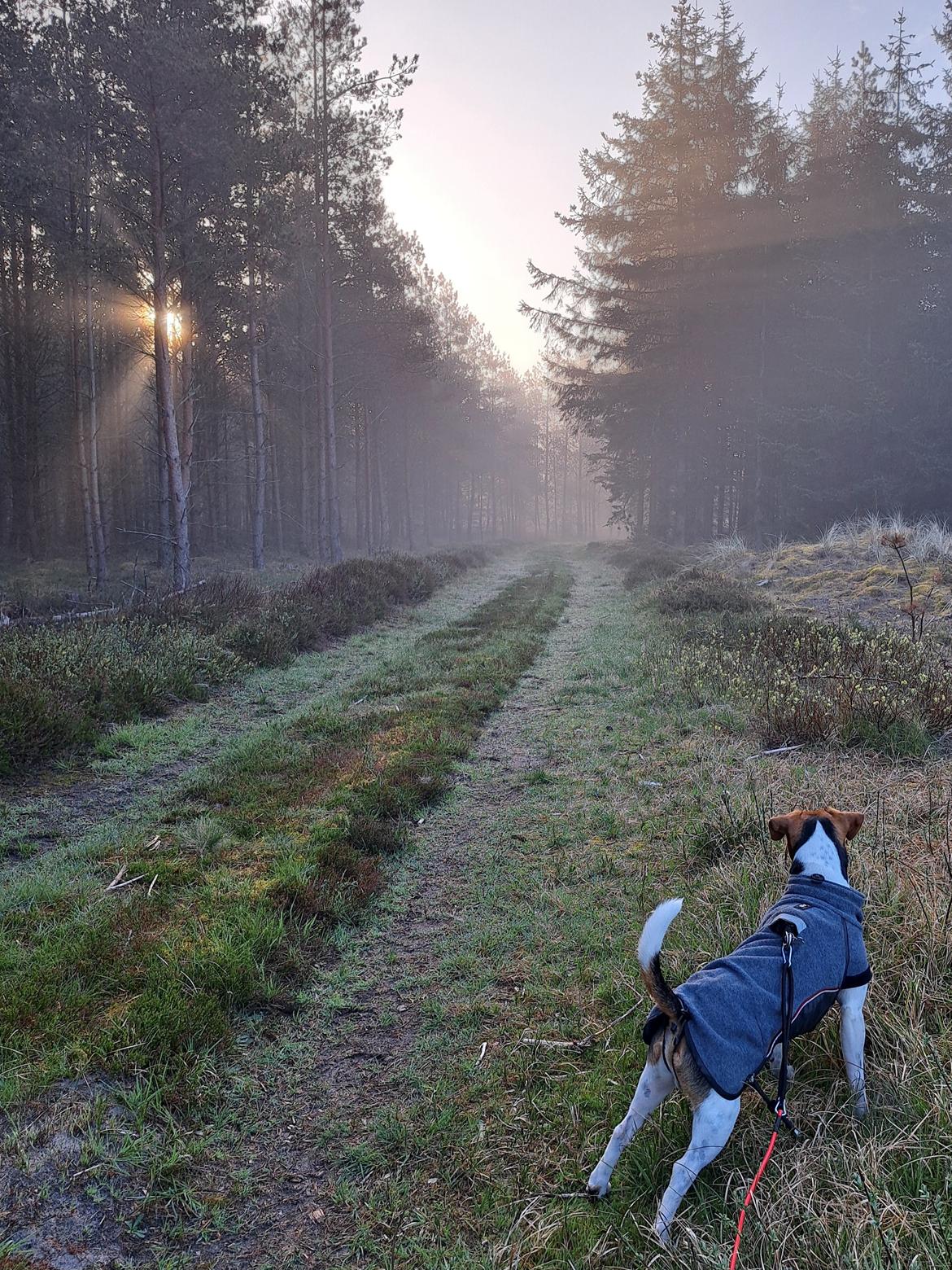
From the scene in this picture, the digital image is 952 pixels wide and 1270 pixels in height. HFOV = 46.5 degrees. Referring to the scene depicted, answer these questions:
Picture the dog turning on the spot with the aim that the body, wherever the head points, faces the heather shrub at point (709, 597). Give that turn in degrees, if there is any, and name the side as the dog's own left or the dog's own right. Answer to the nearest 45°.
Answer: approximately 45° to the dog's own left

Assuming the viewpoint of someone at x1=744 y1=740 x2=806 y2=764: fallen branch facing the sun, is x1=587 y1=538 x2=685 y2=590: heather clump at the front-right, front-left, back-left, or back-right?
front-right

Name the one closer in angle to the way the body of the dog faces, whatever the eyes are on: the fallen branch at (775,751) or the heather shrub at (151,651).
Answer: the fallen branch

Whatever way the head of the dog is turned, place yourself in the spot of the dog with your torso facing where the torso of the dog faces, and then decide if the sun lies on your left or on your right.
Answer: on your left

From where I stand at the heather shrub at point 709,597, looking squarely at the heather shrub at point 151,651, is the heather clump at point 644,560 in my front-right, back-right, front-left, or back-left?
back-right

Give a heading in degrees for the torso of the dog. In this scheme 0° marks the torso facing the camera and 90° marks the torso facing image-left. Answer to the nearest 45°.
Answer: approximately 225°

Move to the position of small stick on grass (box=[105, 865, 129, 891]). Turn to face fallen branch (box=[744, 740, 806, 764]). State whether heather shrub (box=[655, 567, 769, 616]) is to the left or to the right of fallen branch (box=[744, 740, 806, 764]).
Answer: left

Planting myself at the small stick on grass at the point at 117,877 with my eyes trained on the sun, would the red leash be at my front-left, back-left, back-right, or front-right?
back-right

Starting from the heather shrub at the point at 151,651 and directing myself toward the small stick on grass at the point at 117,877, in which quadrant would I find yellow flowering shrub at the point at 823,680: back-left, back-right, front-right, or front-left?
front-left

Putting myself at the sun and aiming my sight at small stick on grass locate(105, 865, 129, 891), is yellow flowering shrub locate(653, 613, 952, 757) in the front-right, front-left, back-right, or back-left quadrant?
front-left

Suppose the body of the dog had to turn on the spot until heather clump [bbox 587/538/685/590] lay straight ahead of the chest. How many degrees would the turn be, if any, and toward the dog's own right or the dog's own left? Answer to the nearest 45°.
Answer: approximately 45° to the dog's own left

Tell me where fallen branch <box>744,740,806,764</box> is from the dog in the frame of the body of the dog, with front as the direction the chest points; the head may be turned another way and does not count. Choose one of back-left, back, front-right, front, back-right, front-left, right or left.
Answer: front-left
